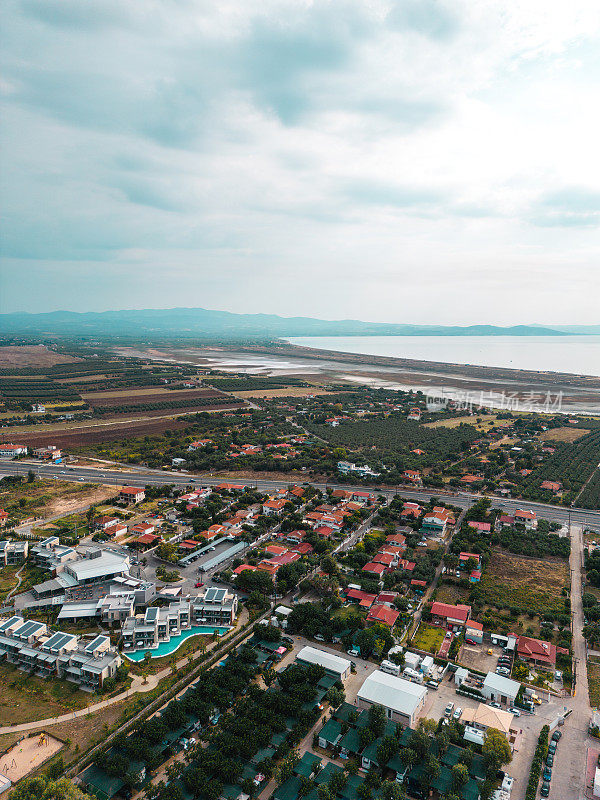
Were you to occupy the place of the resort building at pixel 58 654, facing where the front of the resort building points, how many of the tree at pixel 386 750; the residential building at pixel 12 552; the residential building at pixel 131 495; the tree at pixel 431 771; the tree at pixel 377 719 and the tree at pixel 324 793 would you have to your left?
4

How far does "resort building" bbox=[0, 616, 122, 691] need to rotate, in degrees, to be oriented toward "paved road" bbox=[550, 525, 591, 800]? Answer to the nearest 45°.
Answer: approximately 90° to its left

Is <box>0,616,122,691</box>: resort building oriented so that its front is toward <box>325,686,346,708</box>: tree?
no

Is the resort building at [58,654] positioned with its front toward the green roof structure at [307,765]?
no

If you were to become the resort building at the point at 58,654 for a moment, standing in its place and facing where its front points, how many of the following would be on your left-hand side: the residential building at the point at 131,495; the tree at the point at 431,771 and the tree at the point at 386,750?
2

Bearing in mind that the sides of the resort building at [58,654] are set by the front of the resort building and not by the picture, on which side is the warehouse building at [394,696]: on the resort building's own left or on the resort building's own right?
on the resort building's own left

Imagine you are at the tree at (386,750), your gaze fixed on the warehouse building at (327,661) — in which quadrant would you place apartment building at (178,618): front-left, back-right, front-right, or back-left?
front-left

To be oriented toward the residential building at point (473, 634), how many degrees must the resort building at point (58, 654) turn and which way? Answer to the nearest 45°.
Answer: approximately 135° to its left

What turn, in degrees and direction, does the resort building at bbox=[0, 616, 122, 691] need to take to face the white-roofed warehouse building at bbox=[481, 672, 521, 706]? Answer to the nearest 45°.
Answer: approximately 90° to its left

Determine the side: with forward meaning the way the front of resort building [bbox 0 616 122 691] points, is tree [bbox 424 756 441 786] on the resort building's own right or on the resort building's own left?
on the resort building's own left

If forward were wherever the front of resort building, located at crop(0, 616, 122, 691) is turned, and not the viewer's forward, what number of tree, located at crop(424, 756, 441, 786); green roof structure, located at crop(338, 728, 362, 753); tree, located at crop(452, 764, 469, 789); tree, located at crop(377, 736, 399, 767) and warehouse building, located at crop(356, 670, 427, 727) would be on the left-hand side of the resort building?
5

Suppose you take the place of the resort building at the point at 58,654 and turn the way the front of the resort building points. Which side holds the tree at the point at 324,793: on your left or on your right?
on your left

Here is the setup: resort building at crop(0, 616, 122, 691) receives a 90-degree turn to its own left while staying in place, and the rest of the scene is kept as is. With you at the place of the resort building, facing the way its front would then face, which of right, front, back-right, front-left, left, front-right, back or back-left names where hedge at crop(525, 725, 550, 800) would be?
front

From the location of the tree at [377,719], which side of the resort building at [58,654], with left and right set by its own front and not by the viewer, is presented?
left

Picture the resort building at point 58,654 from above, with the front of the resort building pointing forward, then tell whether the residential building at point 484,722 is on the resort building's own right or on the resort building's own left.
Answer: on the resort building's own left

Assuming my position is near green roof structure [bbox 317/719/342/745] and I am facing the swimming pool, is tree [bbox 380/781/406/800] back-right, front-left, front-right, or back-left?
back-left

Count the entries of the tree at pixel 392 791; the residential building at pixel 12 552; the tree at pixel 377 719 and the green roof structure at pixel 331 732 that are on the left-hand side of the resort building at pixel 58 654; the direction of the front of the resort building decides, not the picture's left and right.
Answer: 3

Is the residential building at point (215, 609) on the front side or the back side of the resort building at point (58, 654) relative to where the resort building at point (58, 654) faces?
on the back side
